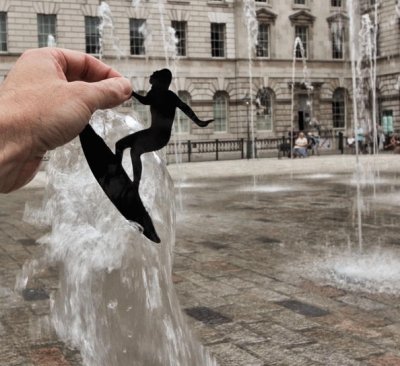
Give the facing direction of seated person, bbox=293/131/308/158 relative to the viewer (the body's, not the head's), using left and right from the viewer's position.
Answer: facing the viewer

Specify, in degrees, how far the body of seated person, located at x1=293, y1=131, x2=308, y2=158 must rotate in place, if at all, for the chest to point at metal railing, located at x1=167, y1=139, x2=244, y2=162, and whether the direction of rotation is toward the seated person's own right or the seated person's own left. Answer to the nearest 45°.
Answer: approximately 135° to the seated person's own right
